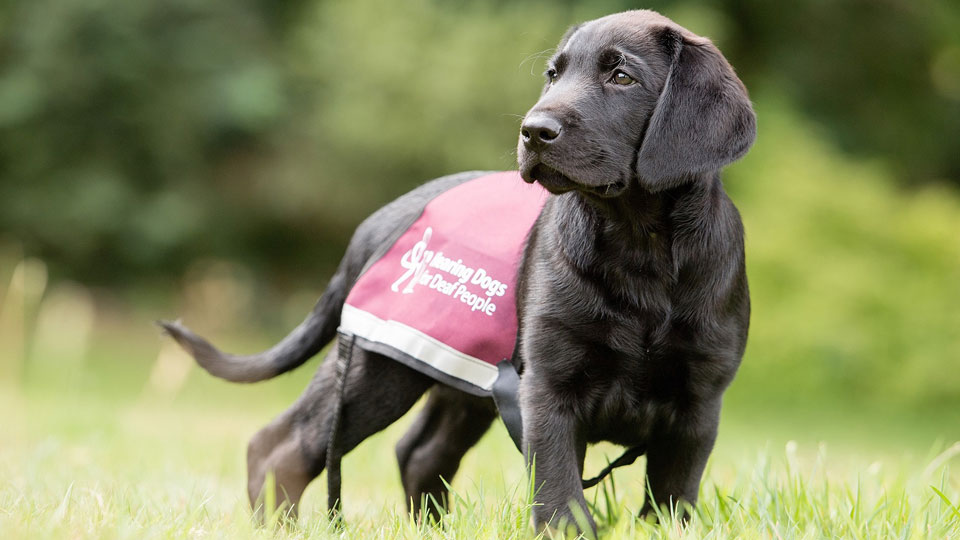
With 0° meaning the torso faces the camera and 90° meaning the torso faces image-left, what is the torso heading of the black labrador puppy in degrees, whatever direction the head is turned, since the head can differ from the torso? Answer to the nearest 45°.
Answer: approximately 315°
